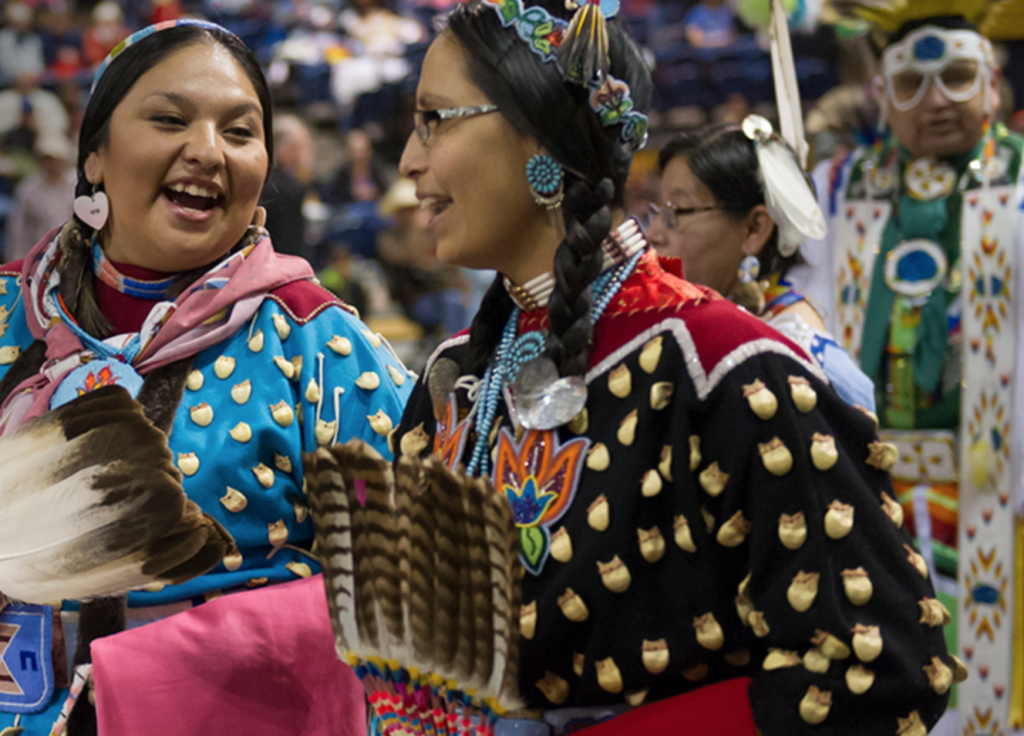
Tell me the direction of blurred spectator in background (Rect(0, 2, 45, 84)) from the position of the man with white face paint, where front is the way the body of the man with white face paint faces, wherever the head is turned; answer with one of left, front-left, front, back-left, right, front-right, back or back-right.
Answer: back-right

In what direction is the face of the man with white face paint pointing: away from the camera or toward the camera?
toward the camera

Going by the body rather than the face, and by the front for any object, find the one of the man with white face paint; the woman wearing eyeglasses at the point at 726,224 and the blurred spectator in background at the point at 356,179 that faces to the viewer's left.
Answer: the woman wearing eyeglasses

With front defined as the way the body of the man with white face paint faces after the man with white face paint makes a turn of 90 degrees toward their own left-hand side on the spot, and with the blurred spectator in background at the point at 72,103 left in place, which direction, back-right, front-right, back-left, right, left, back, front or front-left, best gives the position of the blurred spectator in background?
back-left

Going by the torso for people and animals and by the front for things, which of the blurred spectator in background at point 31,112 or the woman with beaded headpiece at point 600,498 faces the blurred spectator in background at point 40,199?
the blurred spectator in background at point 31,112

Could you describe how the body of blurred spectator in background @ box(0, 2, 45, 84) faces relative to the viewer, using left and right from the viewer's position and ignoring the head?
facing the viewer

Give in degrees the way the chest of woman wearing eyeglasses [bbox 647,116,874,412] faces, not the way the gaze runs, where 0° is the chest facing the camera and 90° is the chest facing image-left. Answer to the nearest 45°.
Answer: approximately 90°

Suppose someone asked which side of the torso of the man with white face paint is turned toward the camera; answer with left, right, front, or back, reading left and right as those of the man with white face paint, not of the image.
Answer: front

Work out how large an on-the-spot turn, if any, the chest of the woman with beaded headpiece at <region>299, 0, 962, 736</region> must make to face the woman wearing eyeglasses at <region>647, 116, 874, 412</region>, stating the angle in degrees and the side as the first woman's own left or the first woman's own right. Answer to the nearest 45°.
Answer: approximately 135° to the first woman's own right

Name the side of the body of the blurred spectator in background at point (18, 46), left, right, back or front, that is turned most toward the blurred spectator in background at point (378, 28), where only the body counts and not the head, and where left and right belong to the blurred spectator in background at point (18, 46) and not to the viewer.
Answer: left

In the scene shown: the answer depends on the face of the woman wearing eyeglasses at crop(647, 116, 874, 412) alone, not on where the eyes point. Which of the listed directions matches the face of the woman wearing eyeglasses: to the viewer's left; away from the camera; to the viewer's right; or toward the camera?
to the viewer's left

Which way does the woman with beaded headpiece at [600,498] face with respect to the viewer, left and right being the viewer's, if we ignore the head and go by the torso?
facing the viewer and to the left of the viewer

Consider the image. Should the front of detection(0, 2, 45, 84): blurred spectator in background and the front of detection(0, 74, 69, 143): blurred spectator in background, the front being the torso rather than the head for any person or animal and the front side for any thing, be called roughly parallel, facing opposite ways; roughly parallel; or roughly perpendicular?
roughly parallel

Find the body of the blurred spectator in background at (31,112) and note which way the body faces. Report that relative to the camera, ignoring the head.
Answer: toward the camera

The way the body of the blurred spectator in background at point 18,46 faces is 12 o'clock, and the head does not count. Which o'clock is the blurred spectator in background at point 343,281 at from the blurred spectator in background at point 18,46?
the blurred spectator in background at point 343,281 is roughly at 11 o'clock from the blurred spectator in background at point 18,46.
